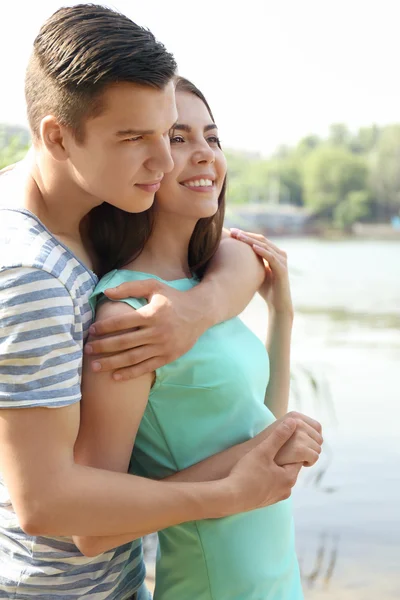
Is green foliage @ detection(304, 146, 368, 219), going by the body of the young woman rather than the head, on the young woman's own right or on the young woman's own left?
on the young woman's own left

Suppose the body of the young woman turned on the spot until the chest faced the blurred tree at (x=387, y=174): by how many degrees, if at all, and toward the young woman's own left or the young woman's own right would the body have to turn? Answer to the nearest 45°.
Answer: approximately 135° to the young woman's own left

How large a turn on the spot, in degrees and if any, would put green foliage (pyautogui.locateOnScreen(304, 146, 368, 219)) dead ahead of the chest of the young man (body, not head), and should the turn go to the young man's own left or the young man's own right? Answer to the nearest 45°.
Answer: approximately 90° to the young man's own left

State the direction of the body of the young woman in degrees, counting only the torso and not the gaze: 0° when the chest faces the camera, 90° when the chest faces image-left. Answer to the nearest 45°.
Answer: approximately 315°

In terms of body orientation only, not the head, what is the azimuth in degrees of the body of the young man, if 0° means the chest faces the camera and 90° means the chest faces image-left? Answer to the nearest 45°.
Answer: approximately 270°

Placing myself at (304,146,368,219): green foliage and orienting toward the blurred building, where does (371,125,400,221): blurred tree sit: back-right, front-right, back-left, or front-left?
back-left

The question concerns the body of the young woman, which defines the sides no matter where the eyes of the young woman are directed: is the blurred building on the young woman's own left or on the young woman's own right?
on the young woman's own left
